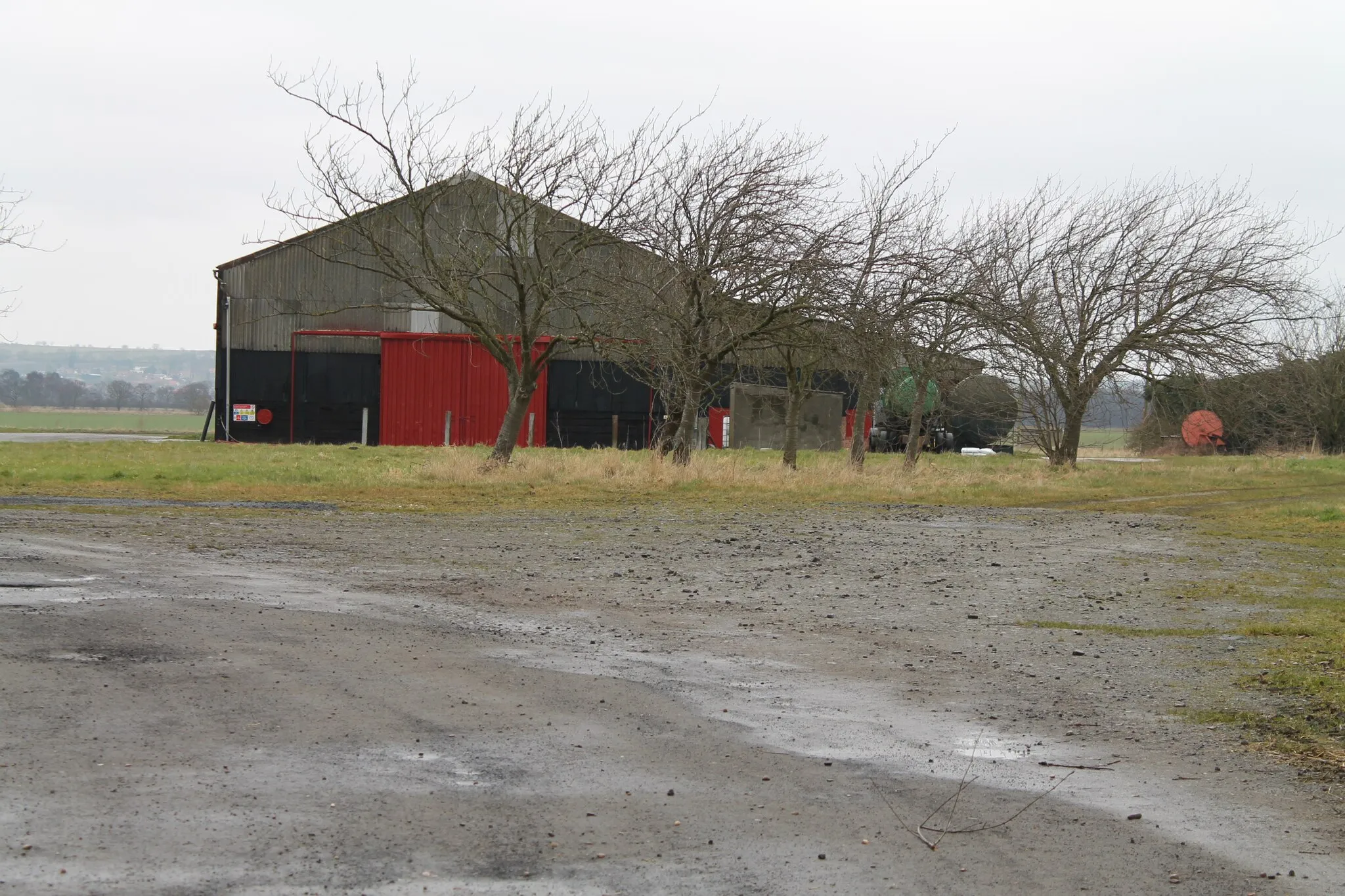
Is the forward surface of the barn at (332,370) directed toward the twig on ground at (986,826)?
yes

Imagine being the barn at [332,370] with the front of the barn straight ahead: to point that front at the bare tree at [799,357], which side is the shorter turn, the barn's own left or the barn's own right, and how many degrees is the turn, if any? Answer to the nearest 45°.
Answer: approximately 45° to the barn's own left

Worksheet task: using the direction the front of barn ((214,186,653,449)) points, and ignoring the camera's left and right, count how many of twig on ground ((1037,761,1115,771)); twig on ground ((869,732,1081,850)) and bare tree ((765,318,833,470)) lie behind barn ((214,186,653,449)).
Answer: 0

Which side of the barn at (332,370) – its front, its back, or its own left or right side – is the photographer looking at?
front

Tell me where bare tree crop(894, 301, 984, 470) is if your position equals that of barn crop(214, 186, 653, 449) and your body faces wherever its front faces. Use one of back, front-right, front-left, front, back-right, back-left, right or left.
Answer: front-left

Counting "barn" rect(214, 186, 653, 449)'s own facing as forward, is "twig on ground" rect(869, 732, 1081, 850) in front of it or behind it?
in front

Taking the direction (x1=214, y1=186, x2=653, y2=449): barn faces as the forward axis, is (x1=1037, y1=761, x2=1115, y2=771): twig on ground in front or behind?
in front
